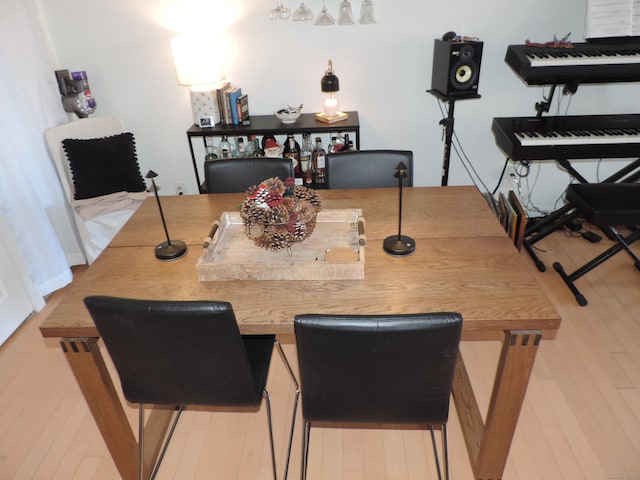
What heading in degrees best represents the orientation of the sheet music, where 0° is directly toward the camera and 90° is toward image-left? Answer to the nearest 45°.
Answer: approximately 0°

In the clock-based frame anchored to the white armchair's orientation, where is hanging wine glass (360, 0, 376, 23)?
The hanging wine glass is roughly at 11 o'clock from the white armchair.

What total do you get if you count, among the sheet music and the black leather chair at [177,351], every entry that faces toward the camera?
1

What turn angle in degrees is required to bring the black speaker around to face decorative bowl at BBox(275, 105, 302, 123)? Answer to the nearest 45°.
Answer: approximately 135° to its right

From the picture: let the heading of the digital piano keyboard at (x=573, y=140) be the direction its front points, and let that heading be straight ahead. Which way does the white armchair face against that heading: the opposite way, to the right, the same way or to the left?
to the left

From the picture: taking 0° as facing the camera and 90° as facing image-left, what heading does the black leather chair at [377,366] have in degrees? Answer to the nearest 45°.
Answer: approximately 180°

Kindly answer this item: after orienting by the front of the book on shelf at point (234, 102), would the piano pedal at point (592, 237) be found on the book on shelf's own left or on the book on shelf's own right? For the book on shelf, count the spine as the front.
on the book on shelf's own left

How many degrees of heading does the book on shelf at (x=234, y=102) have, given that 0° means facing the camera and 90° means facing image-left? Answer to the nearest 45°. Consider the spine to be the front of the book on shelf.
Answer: approximately 0°
